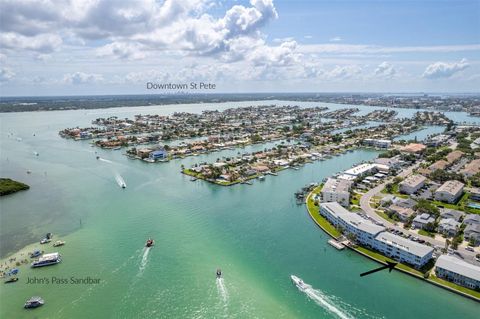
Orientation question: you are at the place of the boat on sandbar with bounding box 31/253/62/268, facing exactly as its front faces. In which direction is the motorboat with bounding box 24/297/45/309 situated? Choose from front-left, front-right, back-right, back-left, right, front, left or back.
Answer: left

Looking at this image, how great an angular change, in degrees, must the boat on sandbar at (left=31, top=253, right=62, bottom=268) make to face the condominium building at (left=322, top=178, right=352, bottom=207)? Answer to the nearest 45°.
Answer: approximately 180°

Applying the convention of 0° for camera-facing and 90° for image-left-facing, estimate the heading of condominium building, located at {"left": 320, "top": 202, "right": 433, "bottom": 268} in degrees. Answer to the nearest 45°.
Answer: approximately 45°

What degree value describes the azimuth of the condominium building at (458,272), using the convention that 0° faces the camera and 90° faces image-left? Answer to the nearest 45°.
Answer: approximately 45°

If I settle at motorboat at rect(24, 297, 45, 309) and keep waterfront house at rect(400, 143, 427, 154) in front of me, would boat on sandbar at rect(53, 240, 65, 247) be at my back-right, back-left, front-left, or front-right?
front-left

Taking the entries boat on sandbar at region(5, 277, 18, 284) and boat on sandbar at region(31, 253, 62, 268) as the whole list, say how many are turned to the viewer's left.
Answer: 1

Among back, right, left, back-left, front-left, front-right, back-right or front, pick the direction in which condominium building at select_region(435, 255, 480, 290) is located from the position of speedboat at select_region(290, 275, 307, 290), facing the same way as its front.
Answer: back-right

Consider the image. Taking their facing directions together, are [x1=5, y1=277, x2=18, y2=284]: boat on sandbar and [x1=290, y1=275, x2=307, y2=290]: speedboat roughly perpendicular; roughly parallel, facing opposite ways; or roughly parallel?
roughly perpendicular

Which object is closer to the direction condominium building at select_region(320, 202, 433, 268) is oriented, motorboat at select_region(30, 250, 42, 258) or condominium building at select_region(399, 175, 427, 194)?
the motorboat

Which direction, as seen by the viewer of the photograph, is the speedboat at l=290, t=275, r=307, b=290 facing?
facing away from the viewer and to the left of the viewer
